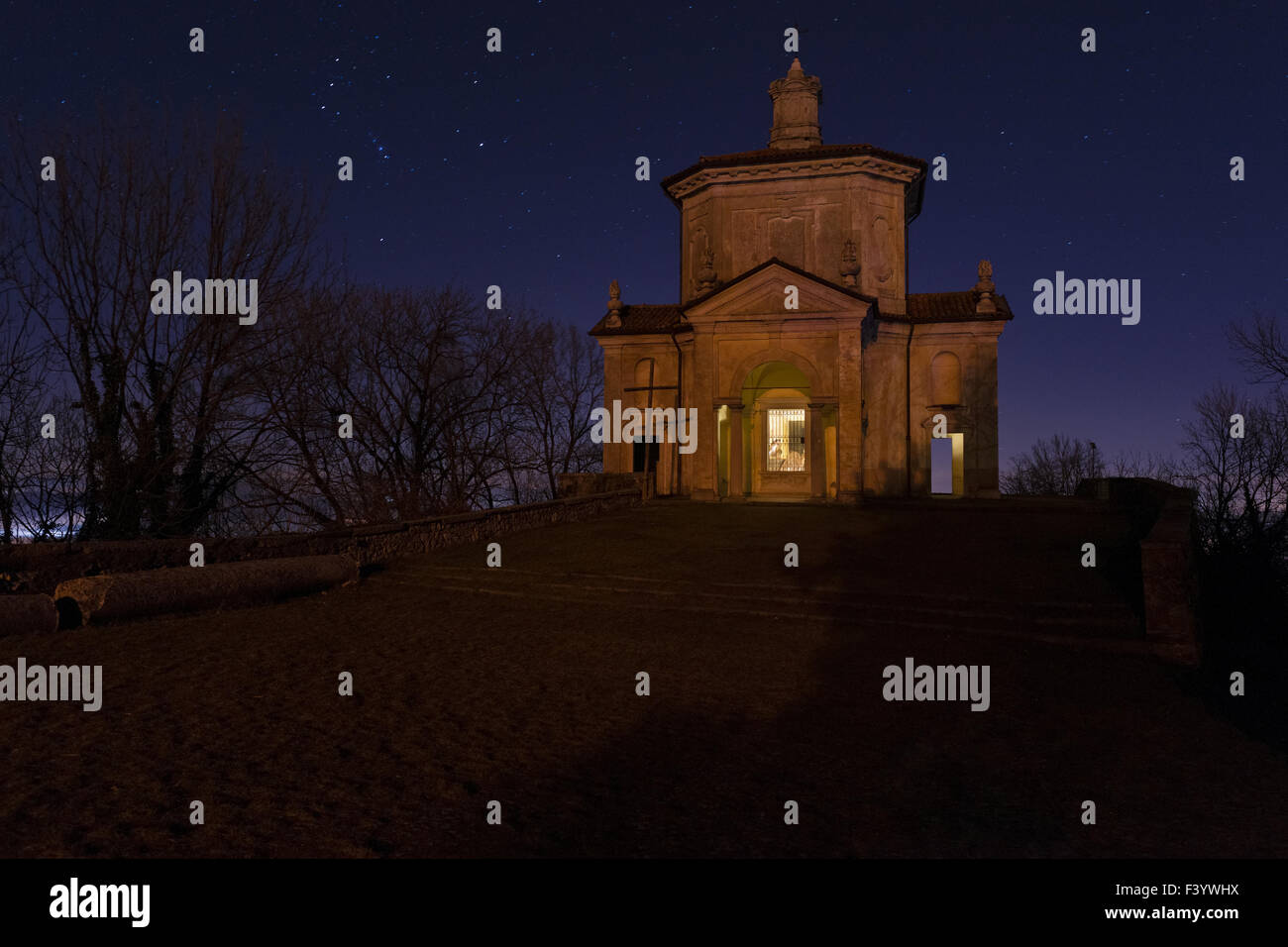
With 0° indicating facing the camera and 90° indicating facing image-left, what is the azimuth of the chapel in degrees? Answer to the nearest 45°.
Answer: approximately 0°
